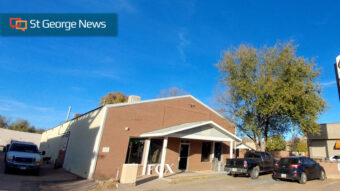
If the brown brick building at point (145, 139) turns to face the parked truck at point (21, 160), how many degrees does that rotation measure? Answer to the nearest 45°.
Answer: approximately 135° to its right

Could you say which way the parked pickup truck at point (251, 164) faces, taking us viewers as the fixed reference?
facing away from the viewer and to the right of the viewer

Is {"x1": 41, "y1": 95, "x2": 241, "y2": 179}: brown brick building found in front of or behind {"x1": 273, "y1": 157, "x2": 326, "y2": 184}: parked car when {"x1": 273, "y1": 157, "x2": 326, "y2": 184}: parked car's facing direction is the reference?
behind

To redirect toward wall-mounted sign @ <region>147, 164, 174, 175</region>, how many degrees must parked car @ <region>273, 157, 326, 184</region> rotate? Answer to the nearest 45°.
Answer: approximately 135° to its left

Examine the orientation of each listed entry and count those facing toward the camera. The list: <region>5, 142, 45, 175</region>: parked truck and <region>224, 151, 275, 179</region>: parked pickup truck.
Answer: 1

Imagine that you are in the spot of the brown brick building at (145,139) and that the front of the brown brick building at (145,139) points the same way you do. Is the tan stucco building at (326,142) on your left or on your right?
on your left

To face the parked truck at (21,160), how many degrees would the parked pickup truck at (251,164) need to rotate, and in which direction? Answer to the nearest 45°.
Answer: approximately 180°
